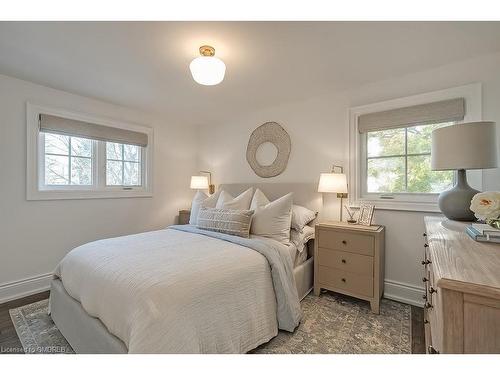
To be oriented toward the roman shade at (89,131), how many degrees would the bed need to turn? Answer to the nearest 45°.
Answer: approximately 90° to its right

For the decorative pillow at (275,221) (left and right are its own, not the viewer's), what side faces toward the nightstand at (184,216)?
right

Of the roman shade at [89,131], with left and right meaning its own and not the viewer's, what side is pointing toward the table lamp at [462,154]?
front

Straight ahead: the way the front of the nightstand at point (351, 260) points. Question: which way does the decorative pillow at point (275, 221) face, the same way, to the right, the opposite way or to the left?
the same way

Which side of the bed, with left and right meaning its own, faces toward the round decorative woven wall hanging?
back

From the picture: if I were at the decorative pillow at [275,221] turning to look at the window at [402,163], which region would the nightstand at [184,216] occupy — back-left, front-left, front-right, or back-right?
back-left

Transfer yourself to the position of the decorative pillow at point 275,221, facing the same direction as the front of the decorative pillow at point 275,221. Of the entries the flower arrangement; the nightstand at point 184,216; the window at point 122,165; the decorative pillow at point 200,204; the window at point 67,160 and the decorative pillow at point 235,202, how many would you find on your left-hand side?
1

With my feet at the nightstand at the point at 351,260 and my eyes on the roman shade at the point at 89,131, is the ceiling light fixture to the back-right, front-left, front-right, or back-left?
front-left

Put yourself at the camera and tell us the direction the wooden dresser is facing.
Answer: facing to the left of the viewer

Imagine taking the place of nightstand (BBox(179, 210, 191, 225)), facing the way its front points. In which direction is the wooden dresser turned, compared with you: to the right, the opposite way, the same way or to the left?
to the right

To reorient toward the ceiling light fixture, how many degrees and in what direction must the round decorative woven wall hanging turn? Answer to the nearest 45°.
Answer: approximately 45° to its left

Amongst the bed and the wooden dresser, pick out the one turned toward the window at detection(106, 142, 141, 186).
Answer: the wooden dresser

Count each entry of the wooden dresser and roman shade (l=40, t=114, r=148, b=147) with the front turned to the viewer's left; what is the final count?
1

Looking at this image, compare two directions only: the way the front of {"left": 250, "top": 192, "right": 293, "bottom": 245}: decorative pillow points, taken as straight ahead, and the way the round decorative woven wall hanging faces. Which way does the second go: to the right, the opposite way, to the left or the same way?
the same way

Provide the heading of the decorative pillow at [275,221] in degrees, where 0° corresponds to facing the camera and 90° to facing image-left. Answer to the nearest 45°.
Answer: approximately 45°

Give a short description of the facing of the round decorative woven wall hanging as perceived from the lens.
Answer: facing the viewer and to the left of the viewer

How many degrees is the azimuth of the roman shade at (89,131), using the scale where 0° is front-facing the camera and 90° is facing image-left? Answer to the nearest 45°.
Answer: approximately 315°

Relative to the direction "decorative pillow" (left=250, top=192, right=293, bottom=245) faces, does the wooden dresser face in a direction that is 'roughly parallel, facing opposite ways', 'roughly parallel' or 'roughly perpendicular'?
roughly perpendicular

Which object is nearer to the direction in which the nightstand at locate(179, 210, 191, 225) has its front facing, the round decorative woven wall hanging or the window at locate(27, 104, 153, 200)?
the window
